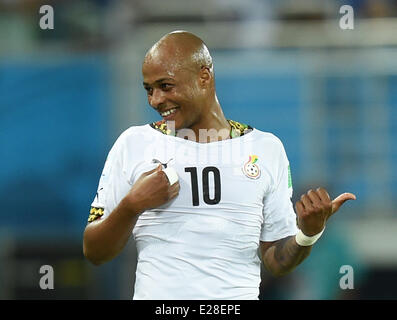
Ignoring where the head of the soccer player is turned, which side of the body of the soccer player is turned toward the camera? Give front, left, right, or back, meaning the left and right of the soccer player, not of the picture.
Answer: front

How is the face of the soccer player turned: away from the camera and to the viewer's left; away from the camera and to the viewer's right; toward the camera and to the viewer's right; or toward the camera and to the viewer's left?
toward the camera and to the viewer's left
